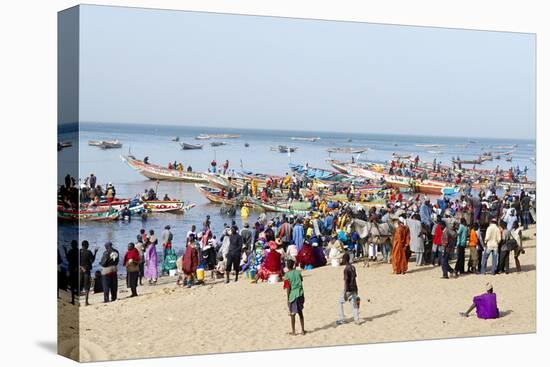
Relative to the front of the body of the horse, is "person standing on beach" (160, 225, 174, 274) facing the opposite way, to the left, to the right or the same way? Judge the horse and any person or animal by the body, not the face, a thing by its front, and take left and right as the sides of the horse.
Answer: to the right

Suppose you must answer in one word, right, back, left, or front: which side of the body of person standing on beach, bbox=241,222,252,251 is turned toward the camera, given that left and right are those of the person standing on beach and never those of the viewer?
back

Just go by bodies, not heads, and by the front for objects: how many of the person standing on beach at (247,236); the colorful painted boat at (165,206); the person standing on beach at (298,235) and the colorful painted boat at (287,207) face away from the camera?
2

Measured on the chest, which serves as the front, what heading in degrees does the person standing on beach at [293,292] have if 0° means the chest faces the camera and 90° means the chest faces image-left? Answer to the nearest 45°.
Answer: approximately 180°

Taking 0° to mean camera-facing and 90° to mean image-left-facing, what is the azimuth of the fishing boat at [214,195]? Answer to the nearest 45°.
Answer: approximately 90°

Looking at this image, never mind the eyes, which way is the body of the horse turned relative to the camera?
to the viewer's left

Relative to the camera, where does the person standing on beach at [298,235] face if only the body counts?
away from the camera

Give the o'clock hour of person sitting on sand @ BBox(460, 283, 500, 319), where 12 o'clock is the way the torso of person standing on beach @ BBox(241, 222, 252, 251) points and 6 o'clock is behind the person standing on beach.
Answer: The person sitting on sand is roughly at 5 o'clock from the person standing on beach.

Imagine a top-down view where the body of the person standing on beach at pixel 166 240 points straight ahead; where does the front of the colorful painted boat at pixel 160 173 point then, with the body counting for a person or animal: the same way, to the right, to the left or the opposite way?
to the left

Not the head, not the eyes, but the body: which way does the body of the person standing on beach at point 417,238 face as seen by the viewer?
away from the camera

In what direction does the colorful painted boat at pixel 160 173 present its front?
to the viewer's left
